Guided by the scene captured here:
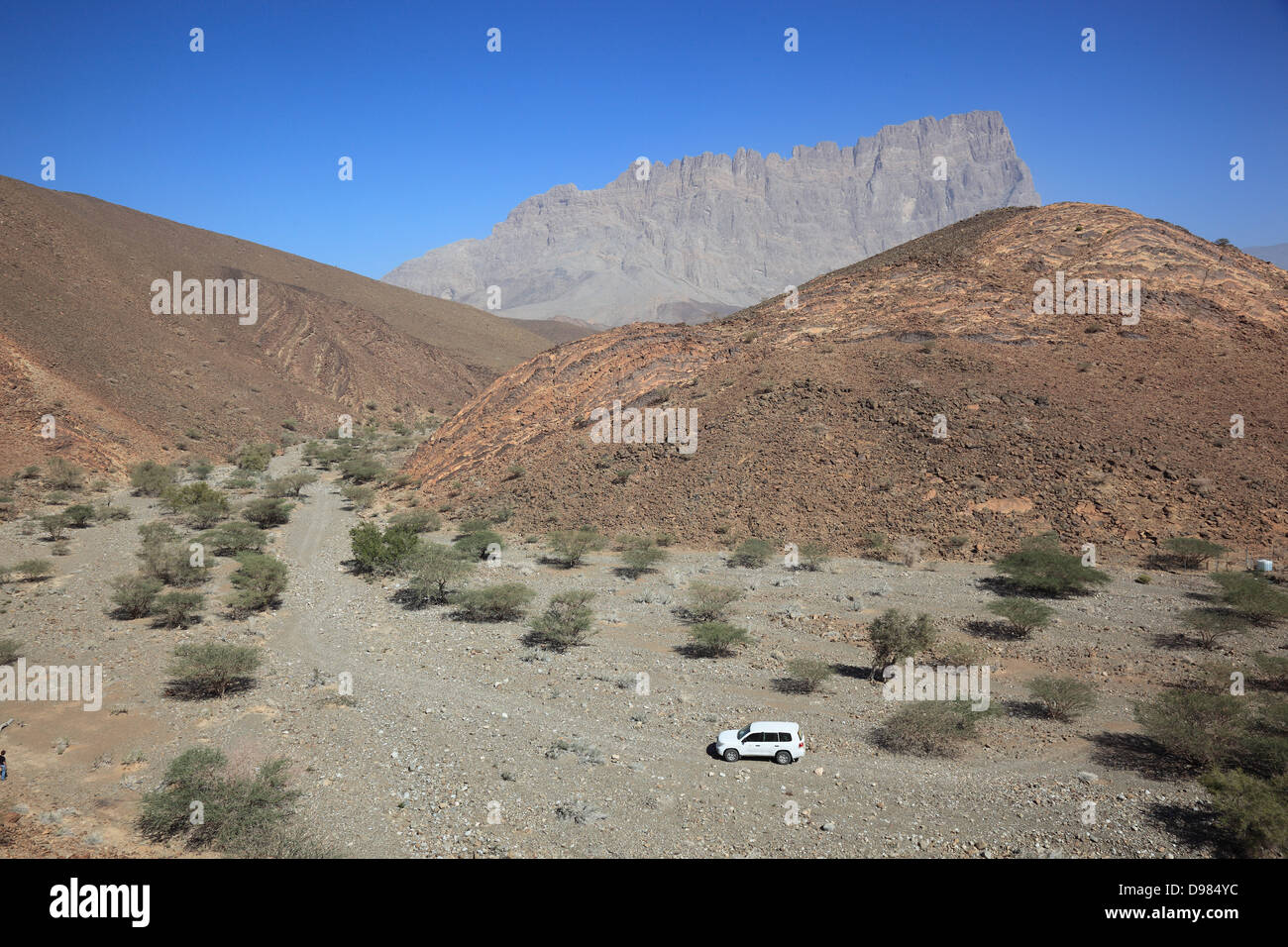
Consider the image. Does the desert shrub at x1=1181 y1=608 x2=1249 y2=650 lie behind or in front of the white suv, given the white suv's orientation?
behind

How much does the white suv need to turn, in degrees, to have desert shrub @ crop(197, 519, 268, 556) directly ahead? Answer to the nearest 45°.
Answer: approximately 45° to its right

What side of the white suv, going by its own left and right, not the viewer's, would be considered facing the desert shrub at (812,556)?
right

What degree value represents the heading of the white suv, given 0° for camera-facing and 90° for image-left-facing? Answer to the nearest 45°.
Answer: approximately 90°

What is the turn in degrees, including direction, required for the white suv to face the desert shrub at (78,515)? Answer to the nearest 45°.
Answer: approximately 45° to its right

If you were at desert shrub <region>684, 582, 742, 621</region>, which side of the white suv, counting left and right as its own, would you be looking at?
right

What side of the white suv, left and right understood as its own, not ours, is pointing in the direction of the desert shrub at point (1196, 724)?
back

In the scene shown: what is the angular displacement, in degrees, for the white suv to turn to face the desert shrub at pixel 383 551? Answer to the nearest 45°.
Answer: approximately 45° to its right

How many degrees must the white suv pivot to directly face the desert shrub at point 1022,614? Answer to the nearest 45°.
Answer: approximately 135° to its right
